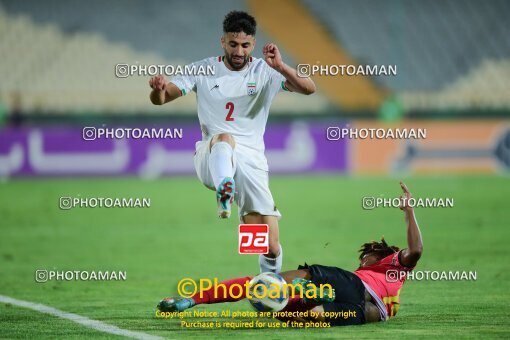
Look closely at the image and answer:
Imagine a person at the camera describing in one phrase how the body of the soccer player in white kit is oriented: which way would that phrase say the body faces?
toward the camera

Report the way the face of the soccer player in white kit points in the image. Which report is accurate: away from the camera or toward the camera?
toward the camera
